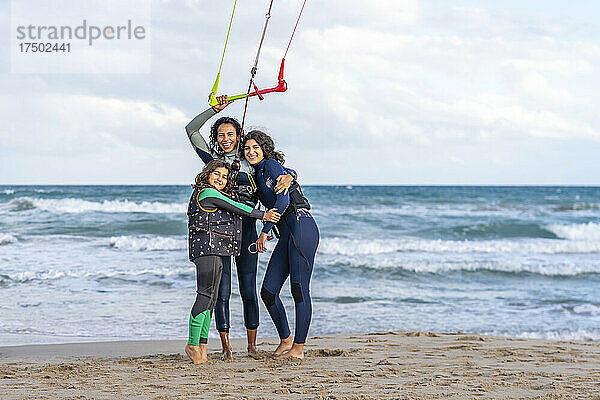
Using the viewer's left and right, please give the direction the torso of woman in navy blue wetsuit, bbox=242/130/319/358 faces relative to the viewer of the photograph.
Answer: facing the viewer and to the left of the viewer

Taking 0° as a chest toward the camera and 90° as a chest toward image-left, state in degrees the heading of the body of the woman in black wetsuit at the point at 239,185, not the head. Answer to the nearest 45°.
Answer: approximately 0°
